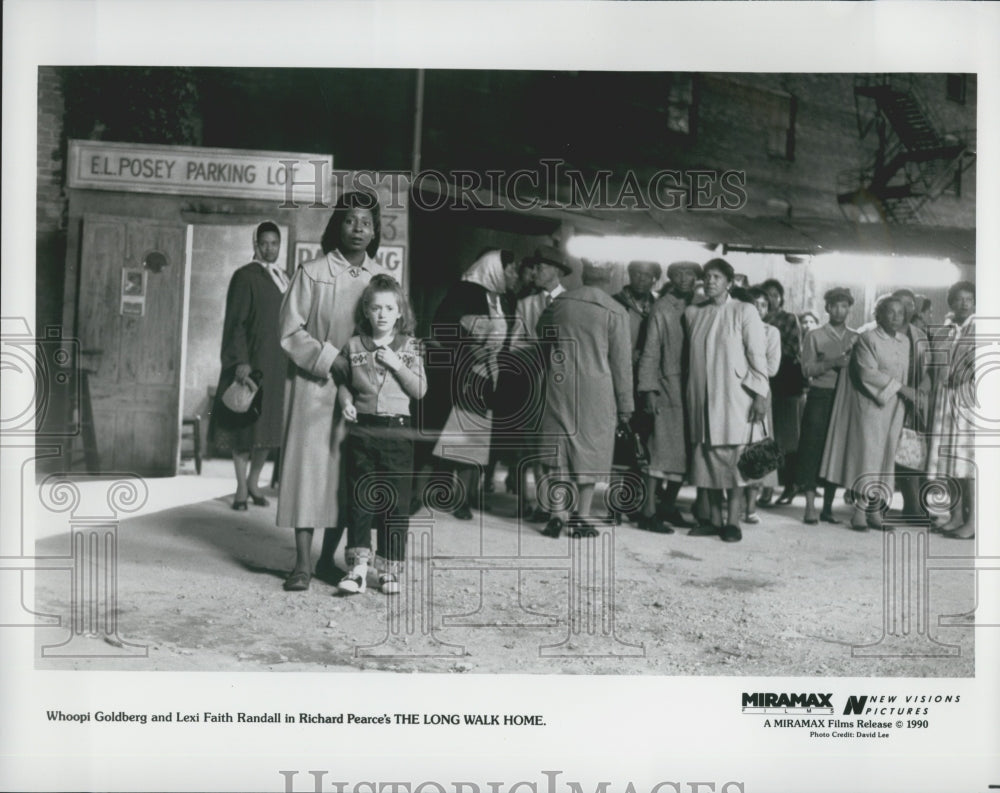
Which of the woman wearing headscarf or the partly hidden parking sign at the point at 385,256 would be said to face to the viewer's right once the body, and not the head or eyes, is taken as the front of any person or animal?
the woman wearing headscarf

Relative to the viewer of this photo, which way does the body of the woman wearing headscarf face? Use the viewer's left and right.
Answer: facing to the right of the viewer
